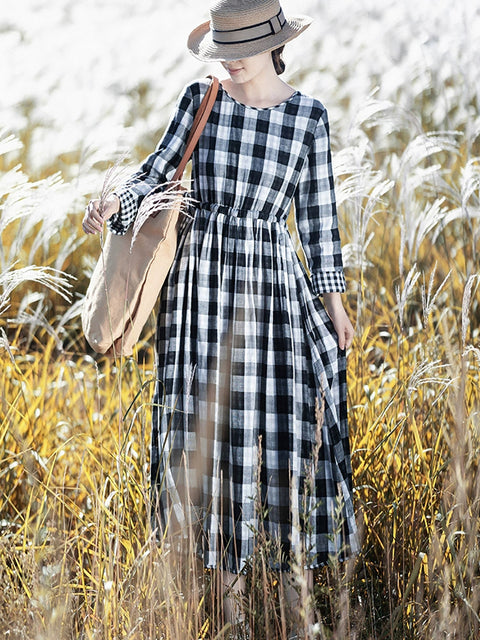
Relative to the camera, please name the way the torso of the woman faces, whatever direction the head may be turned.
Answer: toward the camera
